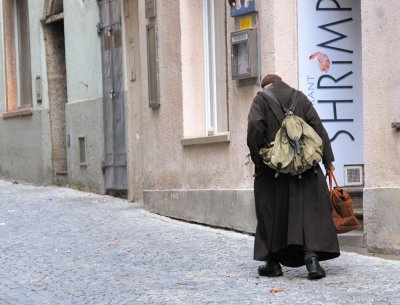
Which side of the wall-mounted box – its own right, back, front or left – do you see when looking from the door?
right

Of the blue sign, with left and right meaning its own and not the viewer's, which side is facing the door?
right
